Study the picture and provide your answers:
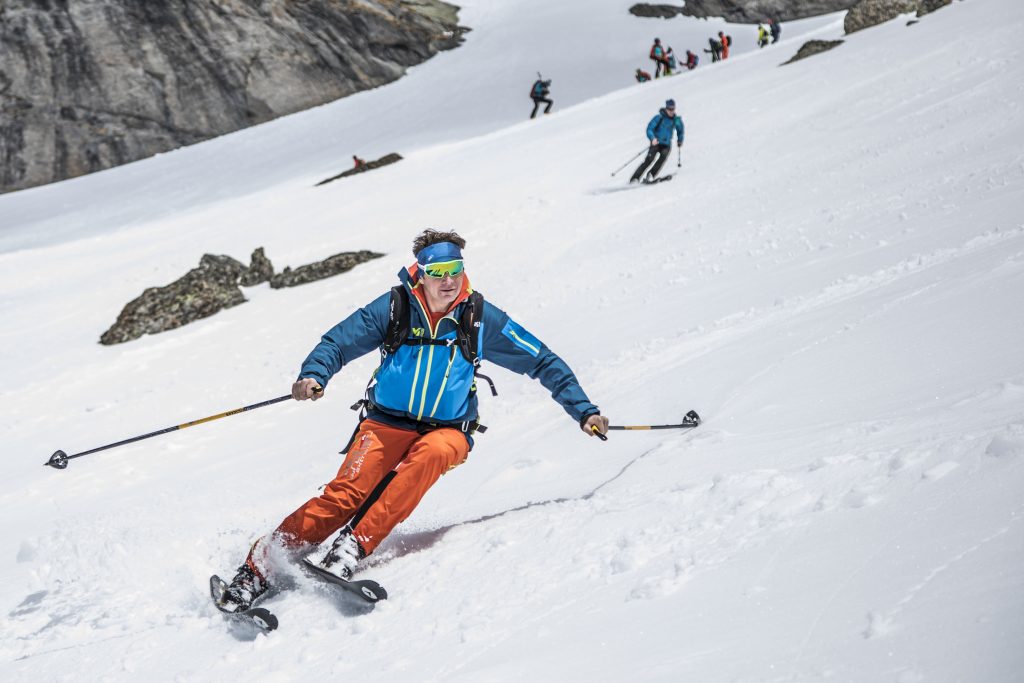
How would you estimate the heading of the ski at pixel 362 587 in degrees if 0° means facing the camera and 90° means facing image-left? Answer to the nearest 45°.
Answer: approximately 315°

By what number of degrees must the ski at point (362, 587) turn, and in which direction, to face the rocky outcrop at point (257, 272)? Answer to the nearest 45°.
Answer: approximately 135° to its left

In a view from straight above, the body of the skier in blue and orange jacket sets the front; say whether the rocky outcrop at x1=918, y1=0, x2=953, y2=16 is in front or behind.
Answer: behind

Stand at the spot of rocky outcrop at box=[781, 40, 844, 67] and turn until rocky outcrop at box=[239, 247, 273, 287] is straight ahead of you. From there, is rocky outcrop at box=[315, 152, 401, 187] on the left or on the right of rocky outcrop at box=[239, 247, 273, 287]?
right

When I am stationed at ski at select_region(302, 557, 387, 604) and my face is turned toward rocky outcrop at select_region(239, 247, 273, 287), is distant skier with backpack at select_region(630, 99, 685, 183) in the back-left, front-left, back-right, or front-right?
front-right

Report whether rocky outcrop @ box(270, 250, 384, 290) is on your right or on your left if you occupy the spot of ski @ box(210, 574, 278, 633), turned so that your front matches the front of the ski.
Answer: on your left

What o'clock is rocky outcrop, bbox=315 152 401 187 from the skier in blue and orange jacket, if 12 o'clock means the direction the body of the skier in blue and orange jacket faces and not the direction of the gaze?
The rocky outcrop is roughly at 6 o'clock from the skier in blue and orange jacket.

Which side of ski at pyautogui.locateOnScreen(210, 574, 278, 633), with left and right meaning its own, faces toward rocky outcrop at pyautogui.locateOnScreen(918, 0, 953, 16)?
left

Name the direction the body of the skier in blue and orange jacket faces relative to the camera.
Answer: toward the camera

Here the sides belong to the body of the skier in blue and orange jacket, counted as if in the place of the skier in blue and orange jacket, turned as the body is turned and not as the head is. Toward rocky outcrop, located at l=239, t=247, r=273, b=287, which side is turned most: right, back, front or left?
back
